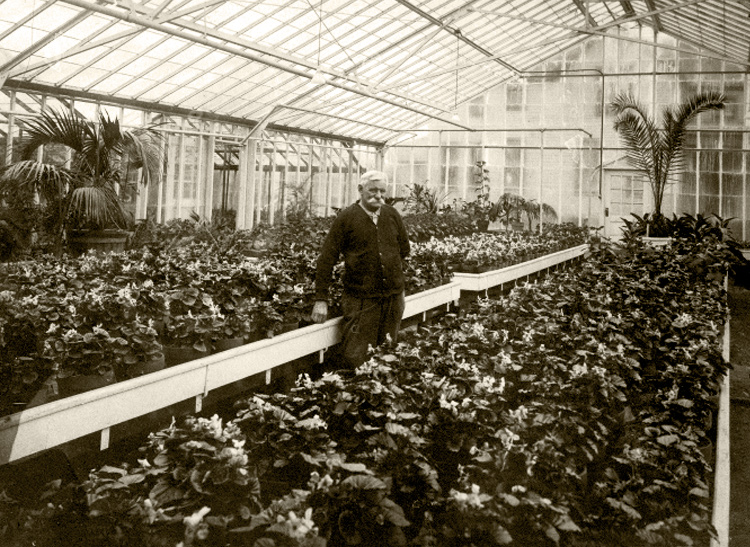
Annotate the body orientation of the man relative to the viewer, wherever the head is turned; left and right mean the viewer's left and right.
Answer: facing the viewer and to the right of the viewer

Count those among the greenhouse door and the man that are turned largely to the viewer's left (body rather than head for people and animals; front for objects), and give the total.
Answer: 0

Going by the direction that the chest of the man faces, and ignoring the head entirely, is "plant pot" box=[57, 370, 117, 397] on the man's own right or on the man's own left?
on the man's own right

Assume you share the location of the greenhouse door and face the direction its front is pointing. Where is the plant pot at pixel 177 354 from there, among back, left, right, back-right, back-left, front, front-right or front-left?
front

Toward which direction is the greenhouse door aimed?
toward the camera

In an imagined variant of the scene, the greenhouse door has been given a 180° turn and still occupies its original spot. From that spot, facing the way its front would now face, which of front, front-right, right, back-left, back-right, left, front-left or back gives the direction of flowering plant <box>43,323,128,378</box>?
back

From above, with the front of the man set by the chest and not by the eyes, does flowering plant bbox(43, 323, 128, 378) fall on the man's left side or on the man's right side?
on the man's right side

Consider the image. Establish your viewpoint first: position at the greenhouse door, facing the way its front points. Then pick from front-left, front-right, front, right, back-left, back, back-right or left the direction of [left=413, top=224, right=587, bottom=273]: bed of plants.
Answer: front

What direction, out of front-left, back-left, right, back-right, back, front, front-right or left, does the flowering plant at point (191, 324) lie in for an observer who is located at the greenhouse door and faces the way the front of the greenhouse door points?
front

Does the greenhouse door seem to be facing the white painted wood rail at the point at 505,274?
yes

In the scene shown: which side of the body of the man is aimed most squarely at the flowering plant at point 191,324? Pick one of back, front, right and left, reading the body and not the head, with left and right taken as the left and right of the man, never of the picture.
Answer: right
